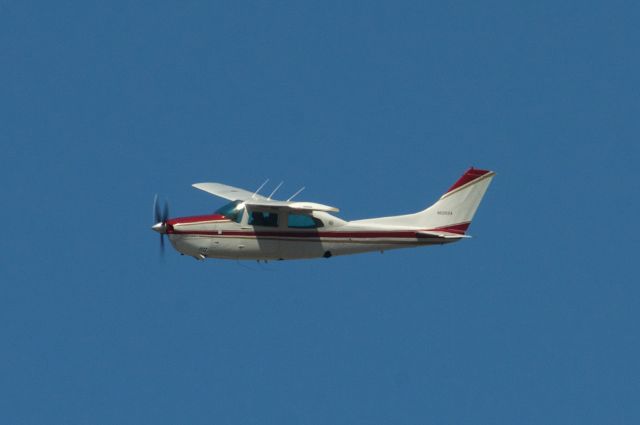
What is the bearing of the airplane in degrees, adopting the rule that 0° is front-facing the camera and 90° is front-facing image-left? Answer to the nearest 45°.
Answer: approximately 90°
